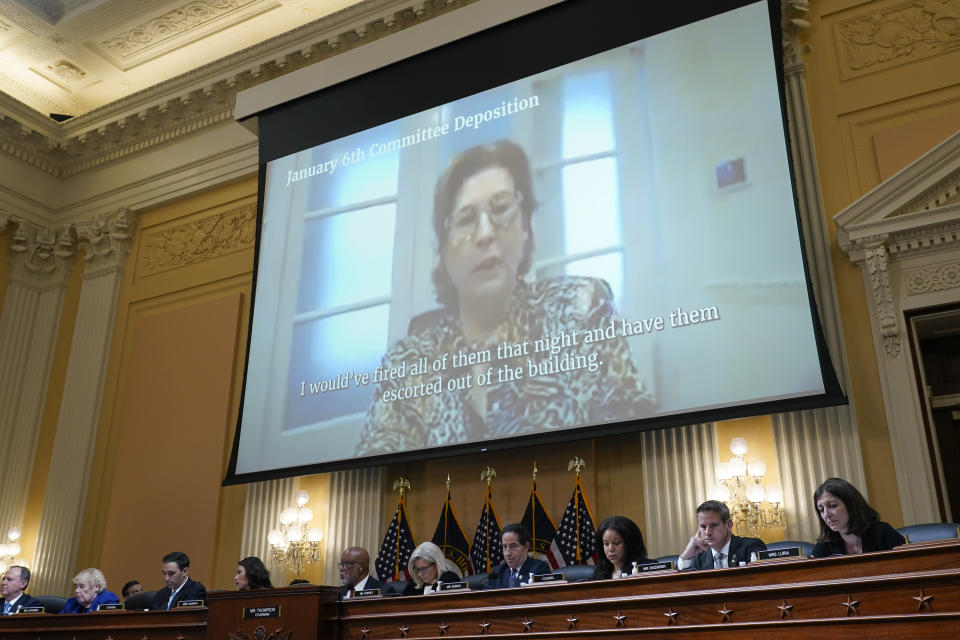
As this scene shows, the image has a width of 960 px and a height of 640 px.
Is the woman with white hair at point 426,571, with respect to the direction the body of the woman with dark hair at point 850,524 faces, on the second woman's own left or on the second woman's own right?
on the second woman's own right

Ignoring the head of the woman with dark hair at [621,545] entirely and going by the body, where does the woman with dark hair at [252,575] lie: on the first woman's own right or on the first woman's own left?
on the first woman's own right

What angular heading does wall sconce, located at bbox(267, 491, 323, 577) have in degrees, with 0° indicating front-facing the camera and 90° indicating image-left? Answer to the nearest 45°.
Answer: approximately 45°

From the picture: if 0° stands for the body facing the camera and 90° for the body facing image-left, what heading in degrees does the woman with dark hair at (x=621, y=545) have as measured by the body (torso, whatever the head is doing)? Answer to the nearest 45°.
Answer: approximately 45°

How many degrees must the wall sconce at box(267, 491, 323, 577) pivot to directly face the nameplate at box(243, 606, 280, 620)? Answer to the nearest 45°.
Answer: approximately 45° to its left

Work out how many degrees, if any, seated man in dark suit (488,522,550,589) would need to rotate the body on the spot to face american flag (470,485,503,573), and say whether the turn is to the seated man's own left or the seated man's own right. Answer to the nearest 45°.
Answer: approximately 135° to the seated man's own right

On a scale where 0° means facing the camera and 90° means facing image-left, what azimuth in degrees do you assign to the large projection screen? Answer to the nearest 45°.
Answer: approximately 45°

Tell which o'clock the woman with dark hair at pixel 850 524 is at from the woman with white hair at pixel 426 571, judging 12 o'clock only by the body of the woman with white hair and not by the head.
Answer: The woman with dark hair is roughly at 9 o'clock from the woman with white hair.

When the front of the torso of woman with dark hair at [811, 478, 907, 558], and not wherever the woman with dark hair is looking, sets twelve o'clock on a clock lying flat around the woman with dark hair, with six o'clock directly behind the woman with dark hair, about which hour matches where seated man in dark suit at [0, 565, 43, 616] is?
The seated man in dark suit is roughly at 2 o'clock from the woman with dark hair.
